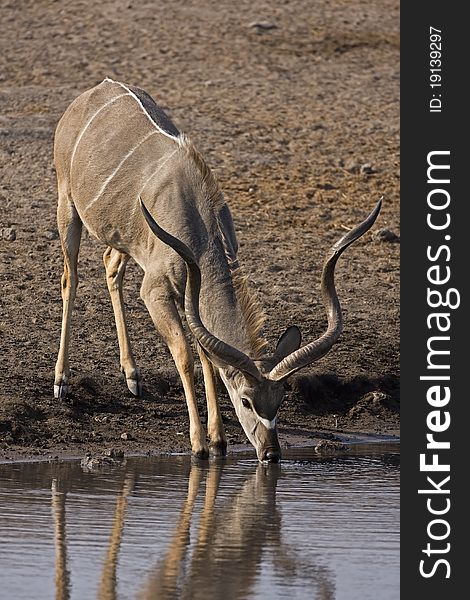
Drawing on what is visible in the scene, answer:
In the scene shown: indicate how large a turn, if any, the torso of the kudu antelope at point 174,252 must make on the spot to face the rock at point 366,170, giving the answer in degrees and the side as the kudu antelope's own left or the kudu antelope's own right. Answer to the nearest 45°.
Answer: approximately 135° to the kudu antelope's own left

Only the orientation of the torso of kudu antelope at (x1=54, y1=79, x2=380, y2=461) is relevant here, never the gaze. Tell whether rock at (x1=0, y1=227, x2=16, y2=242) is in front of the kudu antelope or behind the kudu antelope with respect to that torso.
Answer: behind

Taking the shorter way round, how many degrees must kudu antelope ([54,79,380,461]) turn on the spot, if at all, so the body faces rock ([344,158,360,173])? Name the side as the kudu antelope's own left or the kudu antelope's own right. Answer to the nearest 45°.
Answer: approximately 135° to the kudu antelope's own left

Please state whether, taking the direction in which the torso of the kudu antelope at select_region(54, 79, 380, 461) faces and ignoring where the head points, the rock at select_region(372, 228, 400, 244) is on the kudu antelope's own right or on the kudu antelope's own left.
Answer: on the kudu antelope's own left

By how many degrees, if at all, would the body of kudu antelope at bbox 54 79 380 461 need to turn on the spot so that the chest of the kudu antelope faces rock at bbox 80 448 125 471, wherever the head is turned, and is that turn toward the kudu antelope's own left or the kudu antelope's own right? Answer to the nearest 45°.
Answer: approximately 45° to the kudu antelope's own right

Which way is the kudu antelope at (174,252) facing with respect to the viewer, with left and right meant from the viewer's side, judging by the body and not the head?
facing the viewer and to the right of the viewer

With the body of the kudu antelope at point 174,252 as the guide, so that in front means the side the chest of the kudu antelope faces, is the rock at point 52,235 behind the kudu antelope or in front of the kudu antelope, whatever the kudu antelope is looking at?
behind

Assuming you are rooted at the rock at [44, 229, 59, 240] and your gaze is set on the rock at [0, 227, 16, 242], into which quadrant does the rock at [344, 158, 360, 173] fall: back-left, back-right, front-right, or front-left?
back-right

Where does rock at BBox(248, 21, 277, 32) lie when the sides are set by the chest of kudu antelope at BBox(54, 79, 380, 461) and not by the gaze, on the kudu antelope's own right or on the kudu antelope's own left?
on the kudu antelope's own left

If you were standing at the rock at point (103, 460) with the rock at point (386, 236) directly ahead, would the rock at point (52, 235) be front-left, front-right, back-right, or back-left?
front-left
